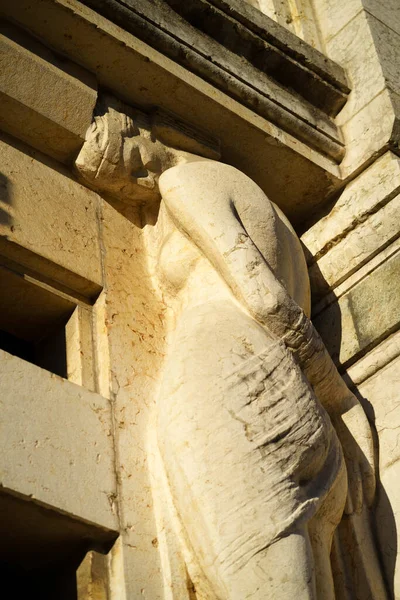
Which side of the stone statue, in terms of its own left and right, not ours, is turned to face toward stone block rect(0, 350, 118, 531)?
front

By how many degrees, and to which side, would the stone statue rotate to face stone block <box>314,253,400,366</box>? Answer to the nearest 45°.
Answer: approximately 135° to its right

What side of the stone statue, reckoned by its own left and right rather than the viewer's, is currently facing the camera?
left
